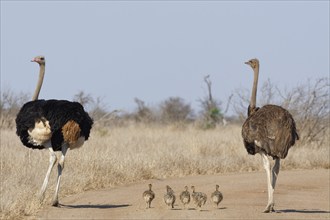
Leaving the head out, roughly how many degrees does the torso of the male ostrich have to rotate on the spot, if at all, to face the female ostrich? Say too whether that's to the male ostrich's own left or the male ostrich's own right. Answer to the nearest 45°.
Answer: approximately 135° to the male ostrich's own right

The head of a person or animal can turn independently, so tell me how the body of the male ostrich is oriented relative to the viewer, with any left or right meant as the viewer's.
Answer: facing away from the viewer and to the left of the viewer
